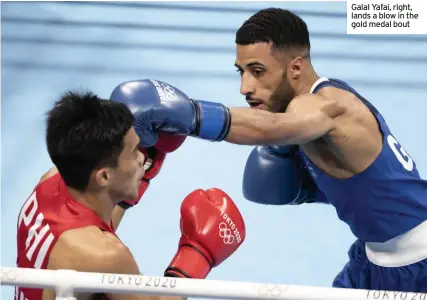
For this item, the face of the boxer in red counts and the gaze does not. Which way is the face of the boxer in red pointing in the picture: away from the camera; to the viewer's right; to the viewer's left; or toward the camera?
to the viewer's right

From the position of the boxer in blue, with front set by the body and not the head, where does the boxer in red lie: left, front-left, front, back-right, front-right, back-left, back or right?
front-left

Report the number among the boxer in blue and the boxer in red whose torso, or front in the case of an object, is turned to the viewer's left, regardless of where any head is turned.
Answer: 1

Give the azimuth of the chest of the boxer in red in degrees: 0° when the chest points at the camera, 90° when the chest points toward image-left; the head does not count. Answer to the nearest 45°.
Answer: approximately 225°

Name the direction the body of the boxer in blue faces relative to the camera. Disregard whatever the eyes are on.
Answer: to the viewer's left

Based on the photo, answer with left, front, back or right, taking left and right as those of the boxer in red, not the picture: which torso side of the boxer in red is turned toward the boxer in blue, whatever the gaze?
front
